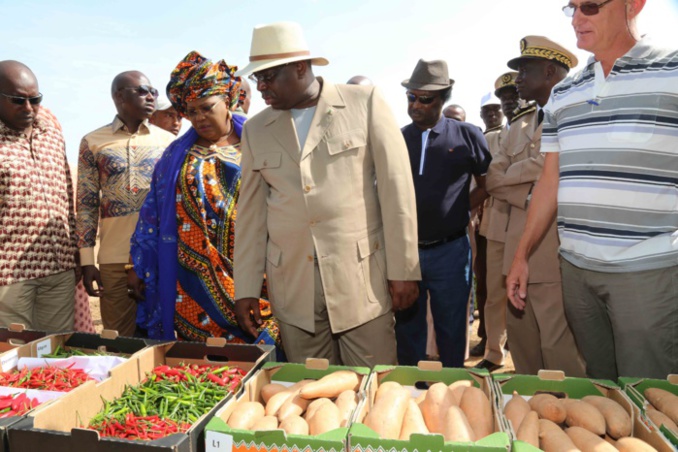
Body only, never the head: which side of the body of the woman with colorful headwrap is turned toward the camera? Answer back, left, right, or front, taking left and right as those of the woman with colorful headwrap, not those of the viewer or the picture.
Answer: front

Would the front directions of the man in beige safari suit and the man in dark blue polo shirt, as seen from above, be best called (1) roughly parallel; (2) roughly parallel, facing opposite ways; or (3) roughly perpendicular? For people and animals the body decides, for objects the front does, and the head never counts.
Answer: roughly parallel

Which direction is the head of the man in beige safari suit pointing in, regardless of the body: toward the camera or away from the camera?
toward the camera

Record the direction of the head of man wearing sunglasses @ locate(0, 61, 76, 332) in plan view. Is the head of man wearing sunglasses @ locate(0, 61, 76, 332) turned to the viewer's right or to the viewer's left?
to the viewer's right

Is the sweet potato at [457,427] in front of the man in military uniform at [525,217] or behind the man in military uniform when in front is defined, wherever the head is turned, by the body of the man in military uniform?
in front

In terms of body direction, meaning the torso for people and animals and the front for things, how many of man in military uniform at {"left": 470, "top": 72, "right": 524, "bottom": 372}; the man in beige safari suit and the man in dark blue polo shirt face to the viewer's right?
0

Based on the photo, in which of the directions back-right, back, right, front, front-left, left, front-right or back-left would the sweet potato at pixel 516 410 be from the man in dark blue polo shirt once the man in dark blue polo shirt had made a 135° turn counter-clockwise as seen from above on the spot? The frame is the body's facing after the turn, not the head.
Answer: right

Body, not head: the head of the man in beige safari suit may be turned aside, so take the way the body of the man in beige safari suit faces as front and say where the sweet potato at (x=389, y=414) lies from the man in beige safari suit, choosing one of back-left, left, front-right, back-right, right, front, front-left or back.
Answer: front-left

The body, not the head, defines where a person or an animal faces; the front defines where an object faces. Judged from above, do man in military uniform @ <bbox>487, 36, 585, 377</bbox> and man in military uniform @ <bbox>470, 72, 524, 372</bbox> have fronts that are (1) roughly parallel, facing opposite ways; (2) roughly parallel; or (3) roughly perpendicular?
roughly parallel

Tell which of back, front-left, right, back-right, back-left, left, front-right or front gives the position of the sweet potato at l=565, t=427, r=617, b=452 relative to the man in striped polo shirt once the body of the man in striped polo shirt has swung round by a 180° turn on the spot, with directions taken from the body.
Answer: back-right

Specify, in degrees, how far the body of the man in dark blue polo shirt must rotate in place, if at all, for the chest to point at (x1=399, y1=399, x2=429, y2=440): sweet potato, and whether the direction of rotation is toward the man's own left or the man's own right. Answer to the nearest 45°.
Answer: approximately 45° to the man's own left

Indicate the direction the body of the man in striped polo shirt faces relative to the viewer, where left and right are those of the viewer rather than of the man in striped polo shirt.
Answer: facing the viewer and to the left of the viewer
